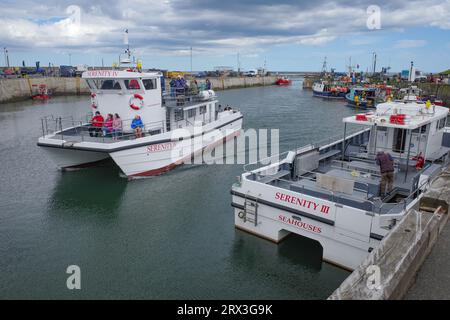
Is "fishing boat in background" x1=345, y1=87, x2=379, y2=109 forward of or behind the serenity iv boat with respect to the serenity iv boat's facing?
behind

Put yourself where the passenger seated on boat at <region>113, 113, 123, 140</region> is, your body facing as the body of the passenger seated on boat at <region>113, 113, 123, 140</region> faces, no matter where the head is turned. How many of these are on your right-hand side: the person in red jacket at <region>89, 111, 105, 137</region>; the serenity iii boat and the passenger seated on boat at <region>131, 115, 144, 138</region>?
1

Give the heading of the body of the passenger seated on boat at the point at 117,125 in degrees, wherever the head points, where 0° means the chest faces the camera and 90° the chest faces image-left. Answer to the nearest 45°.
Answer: approximately 45°

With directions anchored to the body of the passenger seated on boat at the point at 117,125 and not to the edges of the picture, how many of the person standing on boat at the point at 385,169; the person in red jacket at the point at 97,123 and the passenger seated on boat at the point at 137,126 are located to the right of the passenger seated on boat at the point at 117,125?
1

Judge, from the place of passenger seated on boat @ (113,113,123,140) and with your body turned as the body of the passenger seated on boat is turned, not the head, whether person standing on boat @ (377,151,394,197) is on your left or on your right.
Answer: on your left

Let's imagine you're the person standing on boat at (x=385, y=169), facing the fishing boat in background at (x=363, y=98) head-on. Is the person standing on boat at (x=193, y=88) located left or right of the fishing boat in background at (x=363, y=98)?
left

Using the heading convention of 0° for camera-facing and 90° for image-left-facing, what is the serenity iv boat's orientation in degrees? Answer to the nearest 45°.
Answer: approximately 45°

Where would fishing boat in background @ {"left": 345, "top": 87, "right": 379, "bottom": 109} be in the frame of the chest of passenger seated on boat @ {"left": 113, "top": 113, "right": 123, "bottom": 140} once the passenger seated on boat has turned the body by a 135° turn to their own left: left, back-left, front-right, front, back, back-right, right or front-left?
front-left
